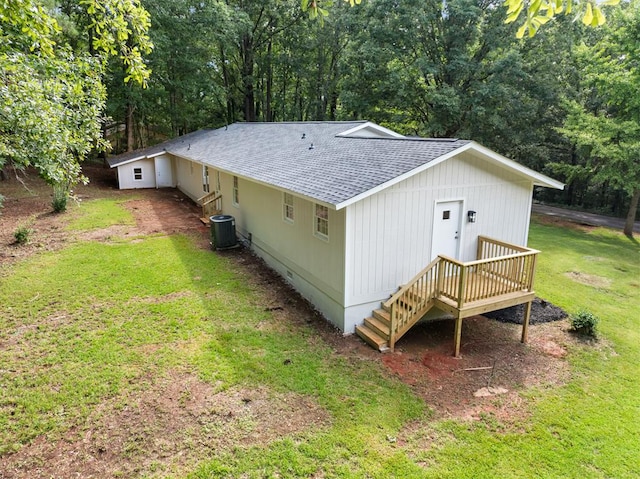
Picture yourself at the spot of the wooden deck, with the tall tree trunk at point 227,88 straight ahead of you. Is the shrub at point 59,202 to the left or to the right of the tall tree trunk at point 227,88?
left

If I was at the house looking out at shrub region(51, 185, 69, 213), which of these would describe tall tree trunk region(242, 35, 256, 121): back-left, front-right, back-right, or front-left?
front-right

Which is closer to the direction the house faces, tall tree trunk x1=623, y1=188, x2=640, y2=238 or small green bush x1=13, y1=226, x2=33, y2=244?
the tall tree trunk

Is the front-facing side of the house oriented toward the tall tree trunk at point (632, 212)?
no

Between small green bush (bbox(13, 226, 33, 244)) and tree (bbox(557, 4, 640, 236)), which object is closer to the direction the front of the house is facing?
the tree

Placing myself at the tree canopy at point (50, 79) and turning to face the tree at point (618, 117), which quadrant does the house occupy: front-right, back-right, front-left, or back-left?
front-right

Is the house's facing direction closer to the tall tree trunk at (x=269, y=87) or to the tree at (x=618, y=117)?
the tree

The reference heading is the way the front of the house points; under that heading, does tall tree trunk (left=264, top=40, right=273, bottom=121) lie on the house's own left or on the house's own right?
on the house's own left
